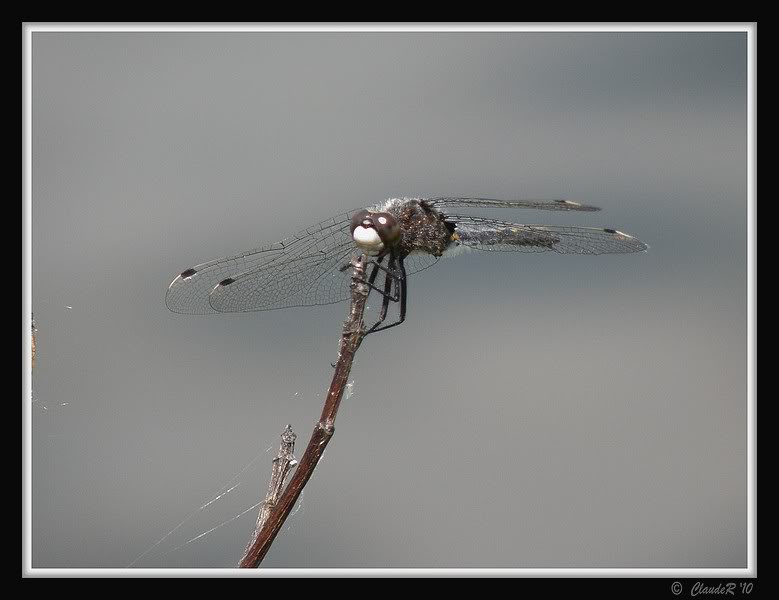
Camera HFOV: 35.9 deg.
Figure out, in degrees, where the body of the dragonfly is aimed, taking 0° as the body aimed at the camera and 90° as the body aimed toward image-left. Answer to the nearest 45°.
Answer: approximately 45°
